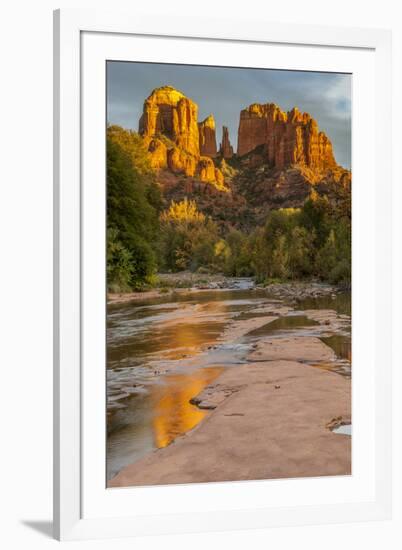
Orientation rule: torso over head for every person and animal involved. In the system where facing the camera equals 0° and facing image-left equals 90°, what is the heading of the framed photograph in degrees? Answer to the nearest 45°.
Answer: approximately 315°
